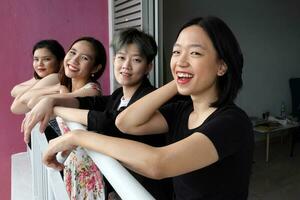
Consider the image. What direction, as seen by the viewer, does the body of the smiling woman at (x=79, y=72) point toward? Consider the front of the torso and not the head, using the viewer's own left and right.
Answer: facing the viewer and to the left of the viewer

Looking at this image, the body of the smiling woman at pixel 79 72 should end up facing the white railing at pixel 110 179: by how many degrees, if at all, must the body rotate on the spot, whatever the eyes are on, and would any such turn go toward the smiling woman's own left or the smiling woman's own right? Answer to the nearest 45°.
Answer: approximately 45° to the smiling woman's own left

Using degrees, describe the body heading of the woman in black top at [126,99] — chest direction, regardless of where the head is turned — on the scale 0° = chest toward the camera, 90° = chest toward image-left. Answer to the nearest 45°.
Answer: approximately 45°

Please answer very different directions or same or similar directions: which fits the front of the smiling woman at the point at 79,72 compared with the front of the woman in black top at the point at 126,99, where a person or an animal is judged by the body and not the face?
same or similar directions

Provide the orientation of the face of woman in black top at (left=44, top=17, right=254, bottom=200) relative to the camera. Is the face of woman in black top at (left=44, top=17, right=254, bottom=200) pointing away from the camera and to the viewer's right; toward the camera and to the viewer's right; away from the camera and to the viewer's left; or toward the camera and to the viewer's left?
toward the camera and to the viewer's left

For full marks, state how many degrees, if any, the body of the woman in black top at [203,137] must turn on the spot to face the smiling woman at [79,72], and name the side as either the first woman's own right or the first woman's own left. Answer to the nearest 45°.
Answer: approximately 90° to the first woman's own right

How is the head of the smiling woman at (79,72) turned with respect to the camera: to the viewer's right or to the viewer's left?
to the viewer's left

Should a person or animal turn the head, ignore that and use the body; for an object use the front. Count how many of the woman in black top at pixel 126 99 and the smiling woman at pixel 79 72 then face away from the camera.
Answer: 0

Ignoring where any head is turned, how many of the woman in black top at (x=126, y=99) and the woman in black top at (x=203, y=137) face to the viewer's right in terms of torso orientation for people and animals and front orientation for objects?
0

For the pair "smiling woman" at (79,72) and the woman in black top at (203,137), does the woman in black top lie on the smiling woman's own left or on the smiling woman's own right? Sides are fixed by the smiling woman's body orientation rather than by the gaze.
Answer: on the smiling woman's own left

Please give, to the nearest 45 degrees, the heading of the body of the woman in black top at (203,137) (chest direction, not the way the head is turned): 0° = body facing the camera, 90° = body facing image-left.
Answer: approximately 45°
